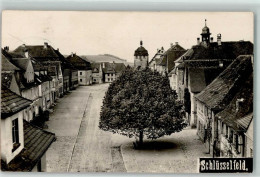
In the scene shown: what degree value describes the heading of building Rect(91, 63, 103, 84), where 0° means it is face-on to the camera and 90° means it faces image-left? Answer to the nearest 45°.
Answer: approximately 0°
